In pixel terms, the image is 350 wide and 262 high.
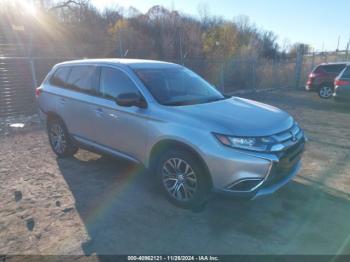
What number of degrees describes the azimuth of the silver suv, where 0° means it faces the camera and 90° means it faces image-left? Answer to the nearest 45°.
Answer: approximately 315°

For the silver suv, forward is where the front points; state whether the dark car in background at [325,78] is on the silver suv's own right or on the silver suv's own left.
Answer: on the silver suv's own left

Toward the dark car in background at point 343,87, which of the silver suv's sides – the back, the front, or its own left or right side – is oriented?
left

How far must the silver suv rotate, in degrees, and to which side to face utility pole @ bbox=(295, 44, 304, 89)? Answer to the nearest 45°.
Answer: approximately 90° to its left

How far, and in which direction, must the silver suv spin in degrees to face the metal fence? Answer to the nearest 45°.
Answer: approximately 135° to its left
